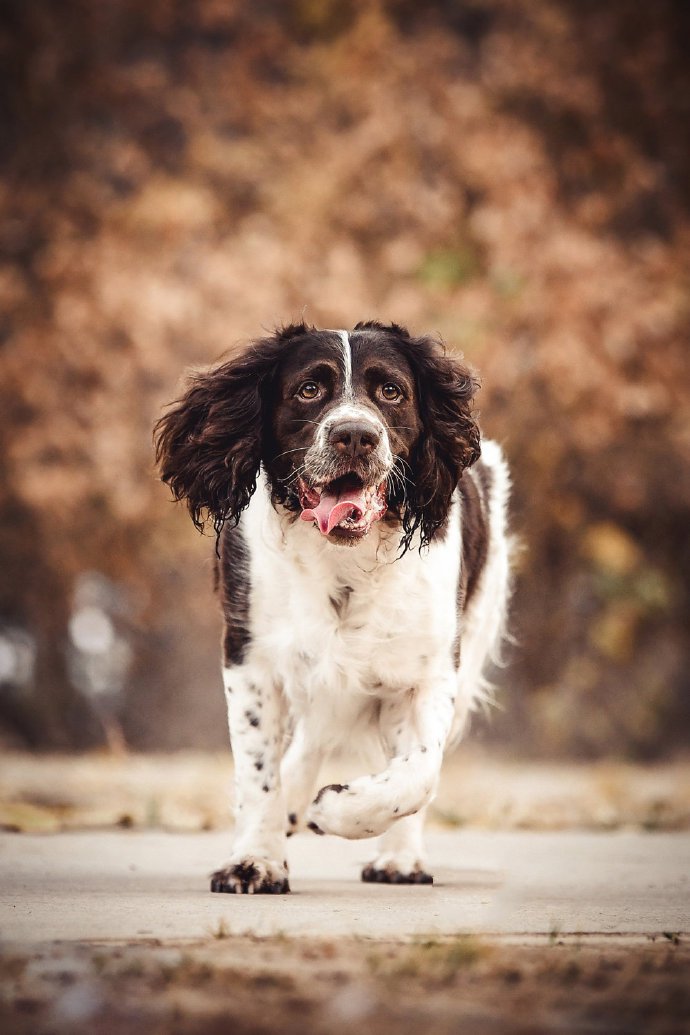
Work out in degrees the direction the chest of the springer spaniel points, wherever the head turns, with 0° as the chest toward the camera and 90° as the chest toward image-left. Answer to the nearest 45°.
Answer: approximately 0°
